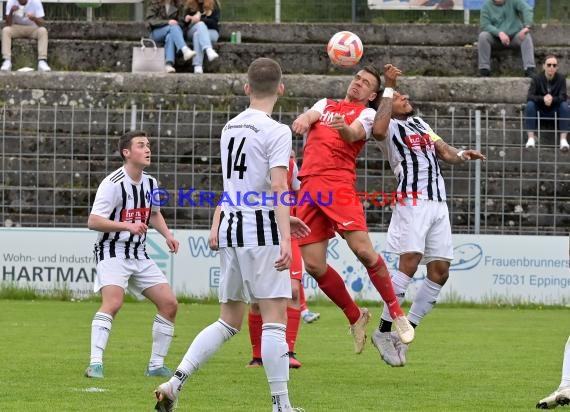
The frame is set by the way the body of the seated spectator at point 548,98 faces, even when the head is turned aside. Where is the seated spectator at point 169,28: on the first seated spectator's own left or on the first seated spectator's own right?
on the first seated spectator's own right

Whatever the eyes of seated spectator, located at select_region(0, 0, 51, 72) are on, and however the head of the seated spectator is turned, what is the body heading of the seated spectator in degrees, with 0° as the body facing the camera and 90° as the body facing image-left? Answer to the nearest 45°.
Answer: approximately 0°

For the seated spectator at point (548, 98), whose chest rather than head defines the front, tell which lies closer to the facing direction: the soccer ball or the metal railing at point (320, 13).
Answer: the soccer ball

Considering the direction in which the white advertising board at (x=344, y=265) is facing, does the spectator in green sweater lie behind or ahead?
behind

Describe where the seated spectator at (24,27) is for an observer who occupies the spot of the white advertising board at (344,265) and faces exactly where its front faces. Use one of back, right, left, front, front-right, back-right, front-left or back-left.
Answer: back-right
